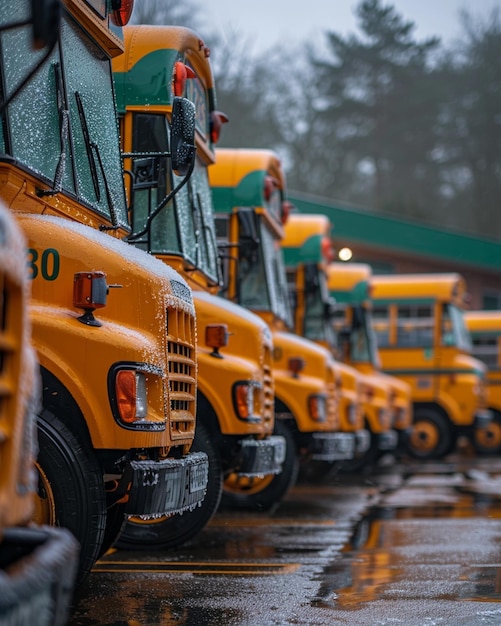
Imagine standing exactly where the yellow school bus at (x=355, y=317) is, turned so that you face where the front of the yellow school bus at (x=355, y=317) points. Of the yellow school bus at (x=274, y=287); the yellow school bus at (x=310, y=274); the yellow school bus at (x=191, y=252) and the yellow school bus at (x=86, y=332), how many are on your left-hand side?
0

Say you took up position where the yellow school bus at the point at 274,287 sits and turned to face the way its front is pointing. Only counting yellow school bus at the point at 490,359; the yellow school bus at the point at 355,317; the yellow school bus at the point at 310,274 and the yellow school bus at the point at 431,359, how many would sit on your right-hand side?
0

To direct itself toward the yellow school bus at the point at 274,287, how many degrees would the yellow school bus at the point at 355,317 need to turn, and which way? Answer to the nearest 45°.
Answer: approximately 45° to its right

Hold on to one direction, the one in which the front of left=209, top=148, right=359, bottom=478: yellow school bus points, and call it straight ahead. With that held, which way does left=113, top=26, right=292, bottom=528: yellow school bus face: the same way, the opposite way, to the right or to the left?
the same way

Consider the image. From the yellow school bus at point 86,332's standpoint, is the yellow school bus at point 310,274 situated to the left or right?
on its left

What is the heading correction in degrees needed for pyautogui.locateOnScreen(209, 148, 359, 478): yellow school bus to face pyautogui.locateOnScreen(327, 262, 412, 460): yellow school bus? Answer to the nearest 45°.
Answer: approximately 135° to its left

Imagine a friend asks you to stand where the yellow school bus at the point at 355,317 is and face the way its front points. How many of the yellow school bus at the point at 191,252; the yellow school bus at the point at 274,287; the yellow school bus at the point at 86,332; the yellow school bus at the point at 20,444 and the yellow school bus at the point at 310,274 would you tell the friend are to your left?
0

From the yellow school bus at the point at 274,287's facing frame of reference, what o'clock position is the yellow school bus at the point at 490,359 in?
the yellow school bus at the point at 490,359 is roughly at 8 o'clock from the yellow school bus at the point at 274,287.

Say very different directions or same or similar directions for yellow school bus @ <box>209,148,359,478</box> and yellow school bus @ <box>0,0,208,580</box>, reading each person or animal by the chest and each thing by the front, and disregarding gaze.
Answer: same or similar directions

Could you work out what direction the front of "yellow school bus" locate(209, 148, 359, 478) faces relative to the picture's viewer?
facing the viewer and to the right of the viewer

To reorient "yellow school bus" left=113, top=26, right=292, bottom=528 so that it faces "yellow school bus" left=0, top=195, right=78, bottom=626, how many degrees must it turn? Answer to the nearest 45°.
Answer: approximately 45° to its right

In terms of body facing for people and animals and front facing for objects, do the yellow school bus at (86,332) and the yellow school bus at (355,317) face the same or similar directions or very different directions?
same or similar directions

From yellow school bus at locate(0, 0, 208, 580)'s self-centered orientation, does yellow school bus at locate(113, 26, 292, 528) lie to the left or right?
on its left

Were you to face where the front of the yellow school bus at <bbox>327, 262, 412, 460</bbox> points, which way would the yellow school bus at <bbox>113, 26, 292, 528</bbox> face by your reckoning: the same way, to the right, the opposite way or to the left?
the same way

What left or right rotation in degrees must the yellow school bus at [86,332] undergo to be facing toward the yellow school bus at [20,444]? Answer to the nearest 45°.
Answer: approximately 45° to its right
